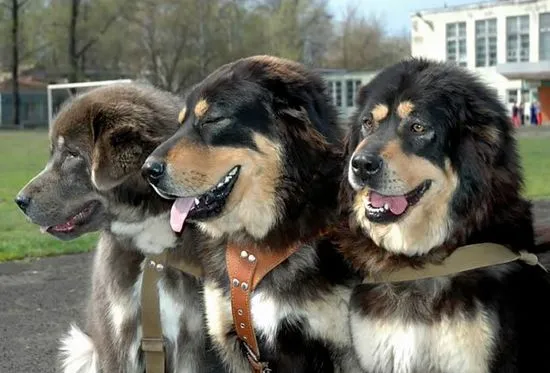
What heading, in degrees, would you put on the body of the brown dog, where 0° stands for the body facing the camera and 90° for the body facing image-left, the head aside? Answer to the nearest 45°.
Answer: approximately 45°
